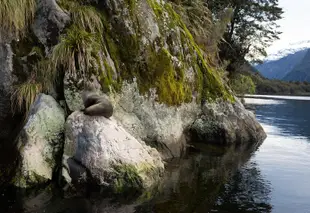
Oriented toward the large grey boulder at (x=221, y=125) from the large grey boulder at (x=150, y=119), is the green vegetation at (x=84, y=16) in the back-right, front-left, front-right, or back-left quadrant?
back-left
